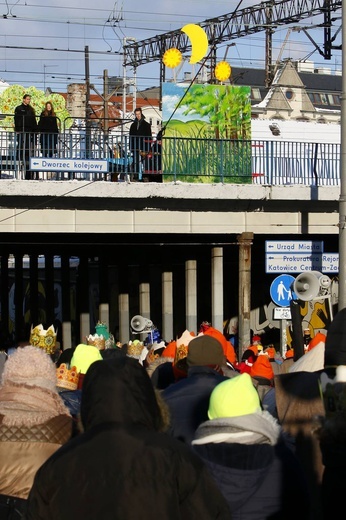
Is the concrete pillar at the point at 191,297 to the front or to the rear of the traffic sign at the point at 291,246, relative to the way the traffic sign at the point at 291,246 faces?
to the rear

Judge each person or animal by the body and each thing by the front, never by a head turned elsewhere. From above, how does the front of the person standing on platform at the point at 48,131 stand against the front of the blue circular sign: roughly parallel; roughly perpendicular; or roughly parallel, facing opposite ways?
roughly parallel

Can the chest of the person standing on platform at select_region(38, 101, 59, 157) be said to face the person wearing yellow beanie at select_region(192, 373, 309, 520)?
yes

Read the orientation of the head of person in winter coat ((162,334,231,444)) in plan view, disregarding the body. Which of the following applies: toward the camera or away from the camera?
away from the camera

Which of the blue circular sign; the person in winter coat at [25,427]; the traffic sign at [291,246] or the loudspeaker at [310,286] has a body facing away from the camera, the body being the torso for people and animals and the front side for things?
the person in winter coat

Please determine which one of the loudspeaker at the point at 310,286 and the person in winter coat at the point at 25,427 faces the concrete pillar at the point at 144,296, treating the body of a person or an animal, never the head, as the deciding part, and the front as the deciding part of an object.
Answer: the person in winter coat

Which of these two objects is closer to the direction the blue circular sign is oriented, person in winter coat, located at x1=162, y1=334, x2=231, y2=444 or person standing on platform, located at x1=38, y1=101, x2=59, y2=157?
the person in winter coat

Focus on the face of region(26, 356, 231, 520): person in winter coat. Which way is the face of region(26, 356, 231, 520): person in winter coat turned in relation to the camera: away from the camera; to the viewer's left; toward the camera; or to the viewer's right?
away from the camera

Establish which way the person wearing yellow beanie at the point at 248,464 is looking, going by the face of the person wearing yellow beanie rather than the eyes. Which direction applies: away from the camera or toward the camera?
away from the camera

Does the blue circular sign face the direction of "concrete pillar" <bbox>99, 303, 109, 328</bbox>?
no

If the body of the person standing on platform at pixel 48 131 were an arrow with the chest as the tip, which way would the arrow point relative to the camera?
toward the camera

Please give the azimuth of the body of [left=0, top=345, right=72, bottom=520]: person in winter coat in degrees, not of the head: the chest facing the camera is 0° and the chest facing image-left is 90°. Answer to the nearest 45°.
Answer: approximately 180°

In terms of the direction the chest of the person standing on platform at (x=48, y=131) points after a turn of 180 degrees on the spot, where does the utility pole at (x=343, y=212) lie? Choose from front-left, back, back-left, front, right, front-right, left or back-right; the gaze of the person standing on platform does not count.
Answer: back-right

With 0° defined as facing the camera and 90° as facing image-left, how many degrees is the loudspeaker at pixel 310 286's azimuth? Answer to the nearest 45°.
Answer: approximately 45°

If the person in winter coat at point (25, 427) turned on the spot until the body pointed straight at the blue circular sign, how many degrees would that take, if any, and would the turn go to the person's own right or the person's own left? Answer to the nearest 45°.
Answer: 0° — they already face it

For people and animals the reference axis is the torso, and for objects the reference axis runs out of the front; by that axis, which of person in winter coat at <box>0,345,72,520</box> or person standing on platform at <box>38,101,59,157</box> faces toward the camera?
the person standing on platform

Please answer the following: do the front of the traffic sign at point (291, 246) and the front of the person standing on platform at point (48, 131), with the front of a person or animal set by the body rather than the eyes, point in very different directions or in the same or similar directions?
same or similar directions
